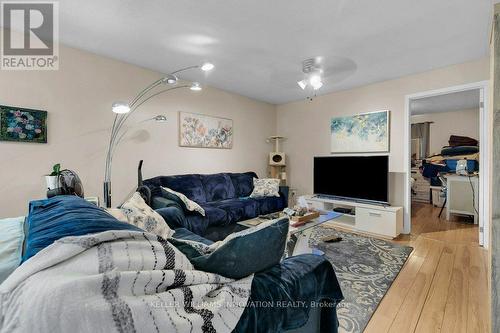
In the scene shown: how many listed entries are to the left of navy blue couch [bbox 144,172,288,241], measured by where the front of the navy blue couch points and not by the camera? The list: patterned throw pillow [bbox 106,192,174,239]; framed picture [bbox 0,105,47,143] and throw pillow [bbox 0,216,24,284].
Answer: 0

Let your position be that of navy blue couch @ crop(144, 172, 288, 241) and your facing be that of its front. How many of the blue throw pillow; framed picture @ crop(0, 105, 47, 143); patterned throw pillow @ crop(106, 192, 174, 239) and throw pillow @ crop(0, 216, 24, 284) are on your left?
0

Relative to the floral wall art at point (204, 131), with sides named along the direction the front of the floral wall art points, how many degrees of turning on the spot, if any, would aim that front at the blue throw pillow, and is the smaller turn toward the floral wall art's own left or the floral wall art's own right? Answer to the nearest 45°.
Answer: approximately 45° to the floral wall art's own right

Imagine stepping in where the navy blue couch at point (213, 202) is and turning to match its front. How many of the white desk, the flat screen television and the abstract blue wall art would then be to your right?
0

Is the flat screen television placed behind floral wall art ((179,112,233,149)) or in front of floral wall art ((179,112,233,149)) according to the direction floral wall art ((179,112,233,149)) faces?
in front

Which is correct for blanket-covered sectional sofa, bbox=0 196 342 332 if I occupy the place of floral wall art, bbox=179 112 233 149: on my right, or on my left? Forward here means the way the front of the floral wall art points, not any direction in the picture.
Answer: on my right

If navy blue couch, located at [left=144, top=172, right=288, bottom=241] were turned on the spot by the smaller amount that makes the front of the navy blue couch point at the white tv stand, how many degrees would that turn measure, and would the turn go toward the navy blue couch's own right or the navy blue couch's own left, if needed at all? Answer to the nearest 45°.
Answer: approximately 45° to the navy blue couch's own left

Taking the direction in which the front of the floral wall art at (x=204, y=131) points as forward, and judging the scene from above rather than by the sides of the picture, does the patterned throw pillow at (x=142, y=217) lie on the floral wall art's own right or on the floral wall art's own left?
on the floral wall art's own right

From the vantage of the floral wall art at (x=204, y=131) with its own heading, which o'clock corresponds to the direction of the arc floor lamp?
The arc floor lamp is roughly at 3 o'clock from the floral wall art.

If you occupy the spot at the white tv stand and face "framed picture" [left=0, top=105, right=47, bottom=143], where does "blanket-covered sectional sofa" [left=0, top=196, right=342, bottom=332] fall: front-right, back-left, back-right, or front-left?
front-left

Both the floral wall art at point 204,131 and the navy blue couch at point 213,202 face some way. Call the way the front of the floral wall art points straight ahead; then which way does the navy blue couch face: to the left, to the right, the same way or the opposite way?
the same way

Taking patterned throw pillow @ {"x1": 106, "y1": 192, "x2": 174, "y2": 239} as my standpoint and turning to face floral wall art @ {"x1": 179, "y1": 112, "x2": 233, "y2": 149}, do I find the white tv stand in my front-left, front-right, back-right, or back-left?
front-right

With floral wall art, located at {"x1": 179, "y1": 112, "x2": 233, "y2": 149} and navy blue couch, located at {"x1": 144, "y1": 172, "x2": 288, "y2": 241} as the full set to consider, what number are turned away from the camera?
0

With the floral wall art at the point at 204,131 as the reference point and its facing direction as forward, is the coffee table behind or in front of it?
in front

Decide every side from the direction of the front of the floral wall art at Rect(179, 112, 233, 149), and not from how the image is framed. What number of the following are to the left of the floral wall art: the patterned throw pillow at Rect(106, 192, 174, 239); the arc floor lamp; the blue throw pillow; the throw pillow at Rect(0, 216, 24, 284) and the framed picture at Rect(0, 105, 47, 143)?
0
